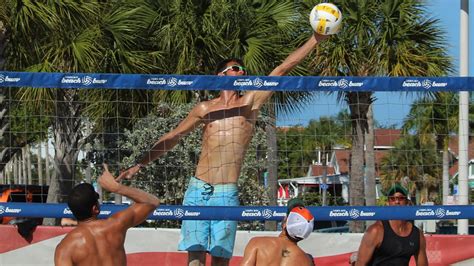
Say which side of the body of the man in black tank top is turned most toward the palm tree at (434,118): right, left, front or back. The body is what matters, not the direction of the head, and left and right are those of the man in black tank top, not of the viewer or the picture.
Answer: back

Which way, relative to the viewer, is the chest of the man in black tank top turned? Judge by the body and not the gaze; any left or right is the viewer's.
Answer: facing the viewer

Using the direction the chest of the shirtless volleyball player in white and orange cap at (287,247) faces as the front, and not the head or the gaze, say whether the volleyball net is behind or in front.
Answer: in front

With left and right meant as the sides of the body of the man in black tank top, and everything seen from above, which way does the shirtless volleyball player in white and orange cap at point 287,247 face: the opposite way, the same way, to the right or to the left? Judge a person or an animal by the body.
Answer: the opposite way

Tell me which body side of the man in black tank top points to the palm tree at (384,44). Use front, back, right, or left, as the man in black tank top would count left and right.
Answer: back

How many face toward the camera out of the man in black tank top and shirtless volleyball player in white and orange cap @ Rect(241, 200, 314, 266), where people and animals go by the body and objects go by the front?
1

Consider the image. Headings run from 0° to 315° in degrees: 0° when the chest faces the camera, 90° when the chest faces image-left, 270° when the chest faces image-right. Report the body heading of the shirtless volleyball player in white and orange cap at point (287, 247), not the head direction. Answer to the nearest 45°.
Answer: approximately 180°

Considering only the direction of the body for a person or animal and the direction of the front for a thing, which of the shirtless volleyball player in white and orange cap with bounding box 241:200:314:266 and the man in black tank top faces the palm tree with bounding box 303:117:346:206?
the shirtless volleyball player in white and orange cap

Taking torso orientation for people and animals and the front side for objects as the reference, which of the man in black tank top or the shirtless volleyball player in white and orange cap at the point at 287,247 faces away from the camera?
the shirtless volleyball player in white and orange cap

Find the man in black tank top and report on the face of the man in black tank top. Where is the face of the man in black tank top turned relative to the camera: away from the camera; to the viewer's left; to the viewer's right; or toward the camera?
toward the camera
